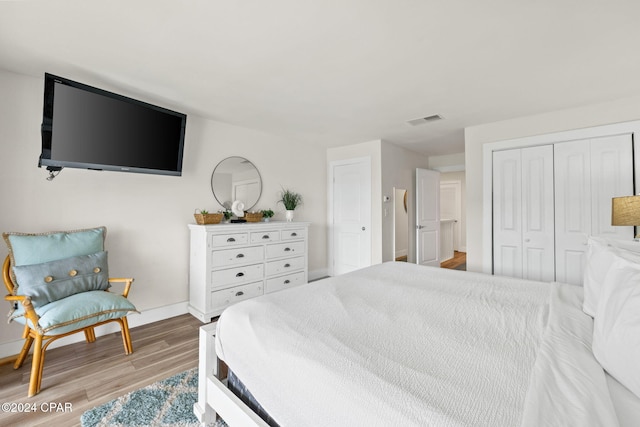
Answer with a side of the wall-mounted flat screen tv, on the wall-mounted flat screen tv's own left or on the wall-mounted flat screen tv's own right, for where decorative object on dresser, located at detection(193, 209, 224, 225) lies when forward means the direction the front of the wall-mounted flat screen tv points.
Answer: on the wall-mounted flat screen tv's own left

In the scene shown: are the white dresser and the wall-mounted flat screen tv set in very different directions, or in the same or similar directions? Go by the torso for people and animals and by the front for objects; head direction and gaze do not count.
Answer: same or similar directions

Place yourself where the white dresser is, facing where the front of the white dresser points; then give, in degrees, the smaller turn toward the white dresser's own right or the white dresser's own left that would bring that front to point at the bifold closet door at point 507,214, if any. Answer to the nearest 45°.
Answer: approximately 45° to the white dresser's own left

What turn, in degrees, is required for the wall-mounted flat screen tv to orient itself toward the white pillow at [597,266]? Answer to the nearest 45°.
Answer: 0° — it already faces it

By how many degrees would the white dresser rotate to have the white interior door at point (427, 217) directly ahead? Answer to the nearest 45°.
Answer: approximately 45° to its left

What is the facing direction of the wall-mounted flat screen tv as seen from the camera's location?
facing the viewer and to the right of the viewer

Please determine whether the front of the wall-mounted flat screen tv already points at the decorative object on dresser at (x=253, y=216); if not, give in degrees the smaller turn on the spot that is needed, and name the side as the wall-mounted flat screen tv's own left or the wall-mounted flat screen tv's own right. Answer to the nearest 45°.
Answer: approximately 45° to the wall-mounted flat screen tv's own left

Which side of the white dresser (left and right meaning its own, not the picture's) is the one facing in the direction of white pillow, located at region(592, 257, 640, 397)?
front

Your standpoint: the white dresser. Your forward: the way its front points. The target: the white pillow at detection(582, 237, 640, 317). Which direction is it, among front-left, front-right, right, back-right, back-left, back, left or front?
front

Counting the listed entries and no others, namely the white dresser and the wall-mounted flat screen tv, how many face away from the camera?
0

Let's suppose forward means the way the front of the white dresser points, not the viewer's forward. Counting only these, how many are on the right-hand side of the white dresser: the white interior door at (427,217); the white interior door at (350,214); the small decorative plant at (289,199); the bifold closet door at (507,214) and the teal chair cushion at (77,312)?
1

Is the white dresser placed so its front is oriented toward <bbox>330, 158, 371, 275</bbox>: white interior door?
no

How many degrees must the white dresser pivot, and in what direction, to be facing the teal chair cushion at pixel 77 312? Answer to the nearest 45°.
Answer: approximately 90° to its right

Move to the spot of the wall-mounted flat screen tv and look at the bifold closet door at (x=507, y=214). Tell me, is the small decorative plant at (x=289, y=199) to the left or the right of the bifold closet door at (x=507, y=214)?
left

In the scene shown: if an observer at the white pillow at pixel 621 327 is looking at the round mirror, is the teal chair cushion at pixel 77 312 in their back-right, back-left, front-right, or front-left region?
front-left
